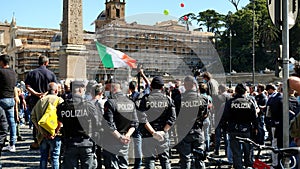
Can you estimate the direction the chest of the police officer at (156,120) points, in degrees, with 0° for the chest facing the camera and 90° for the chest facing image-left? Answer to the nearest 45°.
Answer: approximately 180°

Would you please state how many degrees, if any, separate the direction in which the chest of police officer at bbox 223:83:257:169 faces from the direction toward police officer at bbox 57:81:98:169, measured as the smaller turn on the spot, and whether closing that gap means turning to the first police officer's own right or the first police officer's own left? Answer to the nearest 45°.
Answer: approximately 135° to the first police officer's own left

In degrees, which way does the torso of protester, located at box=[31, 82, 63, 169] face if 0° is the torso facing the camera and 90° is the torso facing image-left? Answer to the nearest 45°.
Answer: approximately 180°

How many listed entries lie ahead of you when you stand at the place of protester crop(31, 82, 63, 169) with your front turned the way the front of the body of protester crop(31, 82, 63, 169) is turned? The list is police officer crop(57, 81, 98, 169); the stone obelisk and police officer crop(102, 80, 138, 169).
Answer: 1

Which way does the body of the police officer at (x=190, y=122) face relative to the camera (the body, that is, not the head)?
away from the camera

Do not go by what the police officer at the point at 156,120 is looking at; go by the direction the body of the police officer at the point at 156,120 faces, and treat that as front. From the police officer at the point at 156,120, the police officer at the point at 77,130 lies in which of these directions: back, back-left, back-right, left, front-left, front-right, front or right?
back-left

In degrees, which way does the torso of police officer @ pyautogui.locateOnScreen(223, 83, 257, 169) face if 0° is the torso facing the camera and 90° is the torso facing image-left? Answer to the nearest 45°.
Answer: approximately 180°

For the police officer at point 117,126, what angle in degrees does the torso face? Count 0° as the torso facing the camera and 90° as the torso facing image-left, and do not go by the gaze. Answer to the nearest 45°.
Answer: approximately 135°

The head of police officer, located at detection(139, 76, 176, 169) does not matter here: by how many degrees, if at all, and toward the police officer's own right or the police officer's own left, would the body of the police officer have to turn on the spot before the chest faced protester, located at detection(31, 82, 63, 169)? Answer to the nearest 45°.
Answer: approximately 90° to the police officer's own left

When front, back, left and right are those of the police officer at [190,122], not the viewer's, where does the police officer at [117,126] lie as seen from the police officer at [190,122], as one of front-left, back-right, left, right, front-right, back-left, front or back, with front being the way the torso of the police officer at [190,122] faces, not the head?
back-left
